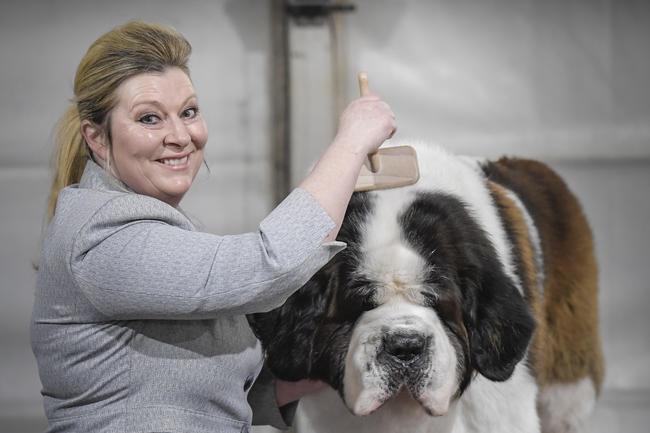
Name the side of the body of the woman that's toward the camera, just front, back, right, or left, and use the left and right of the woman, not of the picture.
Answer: right
